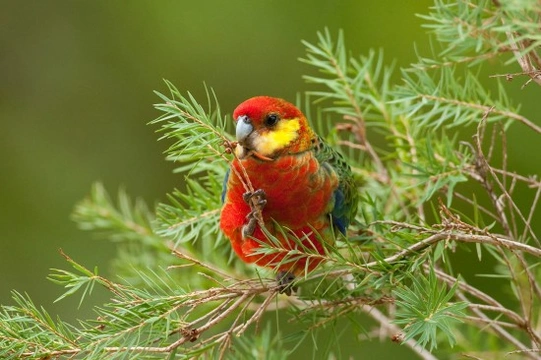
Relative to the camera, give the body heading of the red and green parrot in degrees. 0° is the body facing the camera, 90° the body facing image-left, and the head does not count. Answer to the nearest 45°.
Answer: approximately 45°
